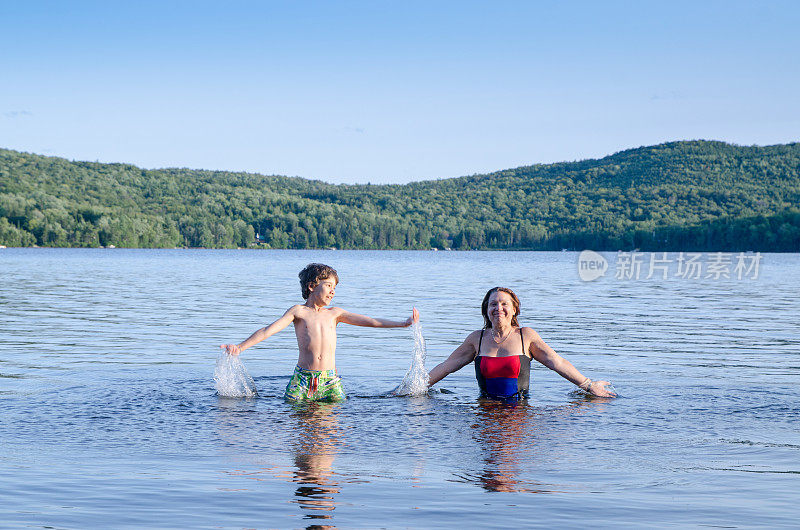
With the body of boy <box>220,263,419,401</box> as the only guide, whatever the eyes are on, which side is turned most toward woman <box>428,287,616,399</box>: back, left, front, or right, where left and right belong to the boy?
left

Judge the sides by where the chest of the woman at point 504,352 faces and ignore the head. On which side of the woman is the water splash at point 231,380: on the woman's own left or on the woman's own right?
on the woman's own right

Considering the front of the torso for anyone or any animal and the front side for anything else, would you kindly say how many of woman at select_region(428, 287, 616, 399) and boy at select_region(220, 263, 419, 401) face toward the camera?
2

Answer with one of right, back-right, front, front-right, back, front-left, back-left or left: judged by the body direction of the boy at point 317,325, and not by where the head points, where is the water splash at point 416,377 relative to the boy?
back-left

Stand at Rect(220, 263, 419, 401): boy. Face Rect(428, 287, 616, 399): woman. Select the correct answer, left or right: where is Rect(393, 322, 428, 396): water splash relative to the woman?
left

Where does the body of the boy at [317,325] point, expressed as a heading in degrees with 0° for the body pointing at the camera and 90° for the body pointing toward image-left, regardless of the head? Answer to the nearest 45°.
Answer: approximately 0°

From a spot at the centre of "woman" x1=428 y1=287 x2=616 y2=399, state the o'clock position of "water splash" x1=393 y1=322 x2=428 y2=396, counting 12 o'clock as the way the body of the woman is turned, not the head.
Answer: The water splash is roughly at 4 o'clock from the woman.

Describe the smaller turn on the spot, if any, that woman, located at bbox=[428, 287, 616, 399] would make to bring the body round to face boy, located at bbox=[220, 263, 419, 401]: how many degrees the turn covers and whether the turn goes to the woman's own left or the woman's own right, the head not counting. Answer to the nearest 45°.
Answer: approximately 90° to the woman's own right
